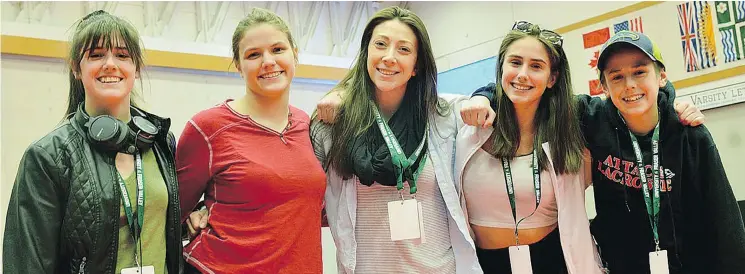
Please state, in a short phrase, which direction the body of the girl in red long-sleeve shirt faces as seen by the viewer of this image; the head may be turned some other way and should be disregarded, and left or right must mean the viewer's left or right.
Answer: facing the viewer and to the right of the viewer

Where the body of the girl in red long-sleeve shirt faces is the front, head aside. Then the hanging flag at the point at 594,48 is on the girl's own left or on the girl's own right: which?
on the girl's own left

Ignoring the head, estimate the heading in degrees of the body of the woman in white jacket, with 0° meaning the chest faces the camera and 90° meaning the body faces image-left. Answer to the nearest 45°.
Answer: approximately 0°

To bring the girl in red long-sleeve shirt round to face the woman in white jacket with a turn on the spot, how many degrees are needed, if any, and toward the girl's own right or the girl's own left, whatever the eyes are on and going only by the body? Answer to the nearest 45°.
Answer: approximately 45° to the girl's own left

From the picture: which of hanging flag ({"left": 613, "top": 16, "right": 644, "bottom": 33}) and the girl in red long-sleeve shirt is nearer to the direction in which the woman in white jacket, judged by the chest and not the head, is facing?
the girl in red long-sleeve shirt

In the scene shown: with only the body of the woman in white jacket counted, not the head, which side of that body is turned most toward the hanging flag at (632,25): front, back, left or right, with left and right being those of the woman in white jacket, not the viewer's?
back

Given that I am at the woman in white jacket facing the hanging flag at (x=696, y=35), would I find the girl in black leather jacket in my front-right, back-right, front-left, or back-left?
back-left
